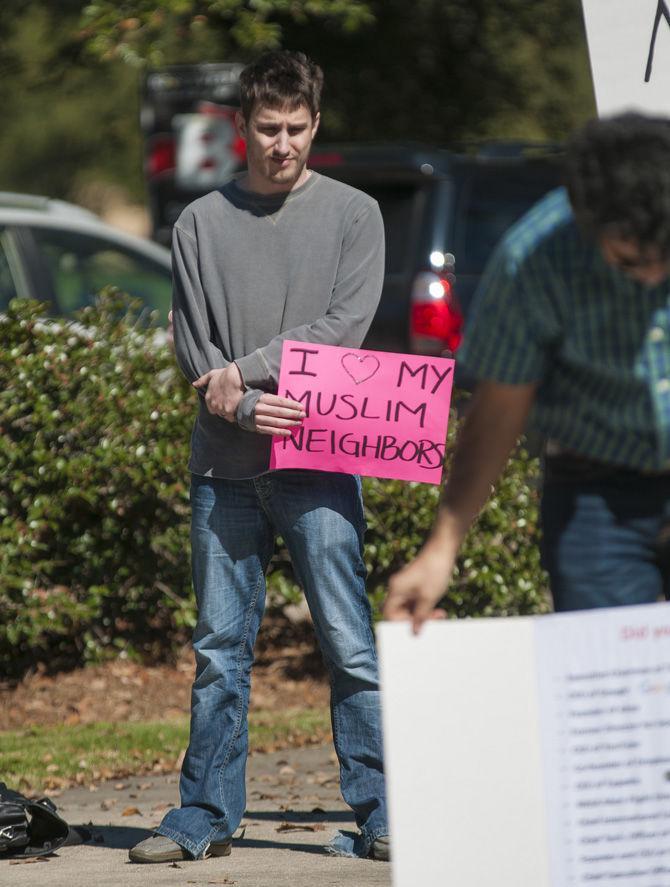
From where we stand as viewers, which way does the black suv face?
facing away from the viewer and to the right of the viewer

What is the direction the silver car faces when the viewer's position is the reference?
facing to the right of the viewer

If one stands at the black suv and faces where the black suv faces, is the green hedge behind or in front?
behind

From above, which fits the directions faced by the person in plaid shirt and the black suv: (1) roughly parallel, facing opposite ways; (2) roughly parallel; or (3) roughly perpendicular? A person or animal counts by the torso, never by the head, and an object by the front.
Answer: roughly perpendicular

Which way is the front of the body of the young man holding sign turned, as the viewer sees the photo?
toward the camera

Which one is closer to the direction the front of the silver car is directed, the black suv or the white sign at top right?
the black suv

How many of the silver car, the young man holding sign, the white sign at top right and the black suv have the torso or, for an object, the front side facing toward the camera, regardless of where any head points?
2

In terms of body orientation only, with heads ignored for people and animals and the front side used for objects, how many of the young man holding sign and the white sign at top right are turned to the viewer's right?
0

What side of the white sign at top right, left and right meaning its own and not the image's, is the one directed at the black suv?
back

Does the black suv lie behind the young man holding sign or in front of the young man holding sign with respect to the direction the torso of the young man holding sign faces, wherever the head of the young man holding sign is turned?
behind
